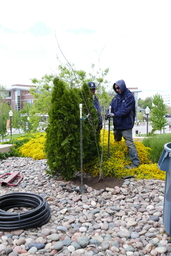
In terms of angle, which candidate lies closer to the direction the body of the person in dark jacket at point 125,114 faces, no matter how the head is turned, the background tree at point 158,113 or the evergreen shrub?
the evergreen shrub

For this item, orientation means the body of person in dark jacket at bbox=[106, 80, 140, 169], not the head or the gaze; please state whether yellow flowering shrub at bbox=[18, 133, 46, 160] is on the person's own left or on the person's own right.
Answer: on the person's own right

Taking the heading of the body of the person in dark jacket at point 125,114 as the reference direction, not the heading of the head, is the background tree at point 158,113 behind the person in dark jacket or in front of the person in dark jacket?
behind

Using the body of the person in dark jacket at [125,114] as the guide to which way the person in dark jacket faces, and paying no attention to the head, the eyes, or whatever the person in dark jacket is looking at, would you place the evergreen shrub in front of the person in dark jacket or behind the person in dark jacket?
in front

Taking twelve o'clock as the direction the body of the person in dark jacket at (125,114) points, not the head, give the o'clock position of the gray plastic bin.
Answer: The gray plastic bin is roughly at 10 o'clock from the person in dark jacket.

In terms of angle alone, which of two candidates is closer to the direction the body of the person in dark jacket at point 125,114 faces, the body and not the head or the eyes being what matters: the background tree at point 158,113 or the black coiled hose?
the black coiled hose

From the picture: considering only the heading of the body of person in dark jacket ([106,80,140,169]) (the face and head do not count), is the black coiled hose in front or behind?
in front

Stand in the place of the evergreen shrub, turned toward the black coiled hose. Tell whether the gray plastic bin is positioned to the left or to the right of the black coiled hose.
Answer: left

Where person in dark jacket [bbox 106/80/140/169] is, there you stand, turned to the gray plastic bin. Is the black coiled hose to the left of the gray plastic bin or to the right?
right

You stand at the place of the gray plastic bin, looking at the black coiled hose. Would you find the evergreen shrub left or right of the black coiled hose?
right

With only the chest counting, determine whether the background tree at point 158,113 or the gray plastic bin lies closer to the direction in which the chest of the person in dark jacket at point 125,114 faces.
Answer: the gray plastic bin

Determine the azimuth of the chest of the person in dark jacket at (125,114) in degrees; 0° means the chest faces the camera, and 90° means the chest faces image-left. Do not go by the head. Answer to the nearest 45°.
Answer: approximately 45°
